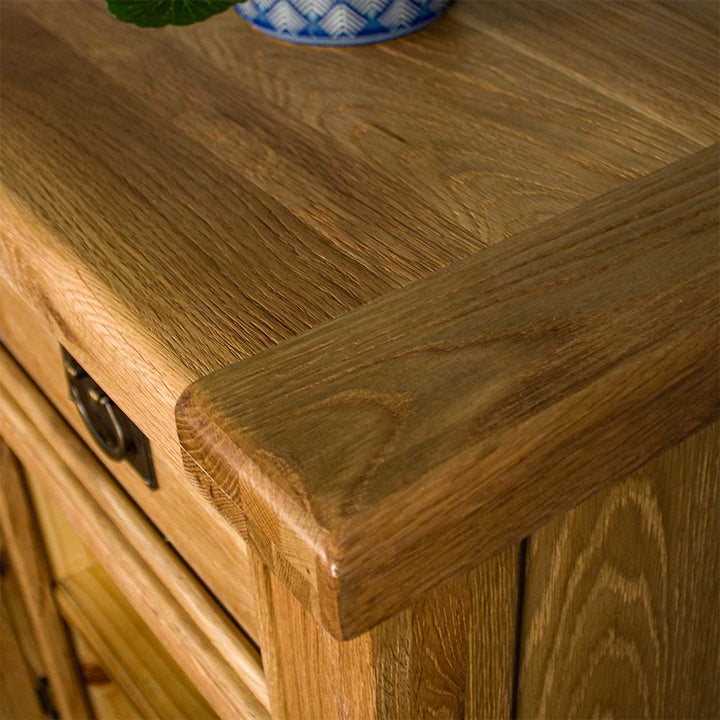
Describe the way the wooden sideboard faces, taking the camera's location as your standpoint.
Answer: facing the viewer and to the left of the viewer
